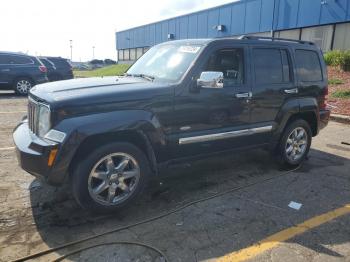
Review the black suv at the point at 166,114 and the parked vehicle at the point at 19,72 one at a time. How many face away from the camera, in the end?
0

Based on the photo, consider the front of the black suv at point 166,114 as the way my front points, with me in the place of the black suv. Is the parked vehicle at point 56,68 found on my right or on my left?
on my right

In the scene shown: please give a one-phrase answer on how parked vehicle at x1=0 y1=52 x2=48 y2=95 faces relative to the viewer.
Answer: facing to the left of the viewer

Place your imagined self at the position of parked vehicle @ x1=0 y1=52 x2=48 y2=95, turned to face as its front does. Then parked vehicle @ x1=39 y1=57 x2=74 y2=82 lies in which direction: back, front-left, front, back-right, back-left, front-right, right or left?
back-right

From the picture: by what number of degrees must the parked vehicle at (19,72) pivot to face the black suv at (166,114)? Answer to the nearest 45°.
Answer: approximately 90° to its left

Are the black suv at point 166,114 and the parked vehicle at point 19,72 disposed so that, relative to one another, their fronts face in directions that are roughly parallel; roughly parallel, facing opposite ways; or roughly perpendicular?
roughly parallel

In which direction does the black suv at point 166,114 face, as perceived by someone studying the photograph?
facing the viewer and to the left of the viewer

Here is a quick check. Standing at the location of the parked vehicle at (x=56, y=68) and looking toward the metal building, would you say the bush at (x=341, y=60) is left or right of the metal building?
right

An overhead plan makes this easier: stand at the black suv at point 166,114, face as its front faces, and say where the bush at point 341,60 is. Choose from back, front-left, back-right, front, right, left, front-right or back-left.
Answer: back

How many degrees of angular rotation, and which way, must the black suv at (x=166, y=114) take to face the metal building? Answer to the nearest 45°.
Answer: approximately 135° to its right

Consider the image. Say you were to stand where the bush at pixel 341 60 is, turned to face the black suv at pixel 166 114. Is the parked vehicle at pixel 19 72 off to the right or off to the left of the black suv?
right

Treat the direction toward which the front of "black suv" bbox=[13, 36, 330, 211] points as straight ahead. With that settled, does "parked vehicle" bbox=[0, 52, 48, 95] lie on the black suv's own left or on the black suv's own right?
on the black suv's own right
